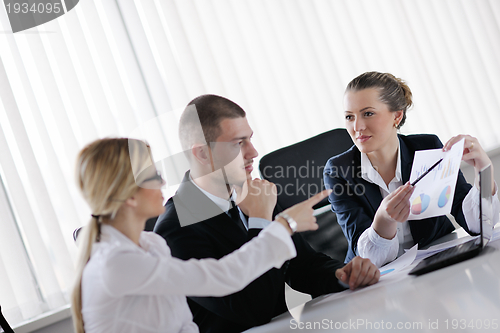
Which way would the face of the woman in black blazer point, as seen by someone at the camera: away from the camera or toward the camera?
toward the camera

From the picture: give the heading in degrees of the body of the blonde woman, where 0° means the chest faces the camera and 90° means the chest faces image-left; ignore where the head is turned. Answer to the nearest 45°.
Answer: approximately 270°

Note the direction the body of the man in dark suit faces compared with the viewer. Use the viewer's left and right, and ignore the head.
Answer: facing the viewer and to the right of the viewer

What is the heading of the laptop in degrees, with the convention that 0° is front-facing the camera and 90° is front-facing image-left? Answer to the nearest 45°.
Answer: approximately 90°

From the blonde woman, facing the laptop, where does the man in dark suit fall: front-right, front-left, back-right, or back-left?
front-left

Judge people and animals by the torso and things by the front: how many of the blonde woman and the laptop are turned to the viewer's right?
1
